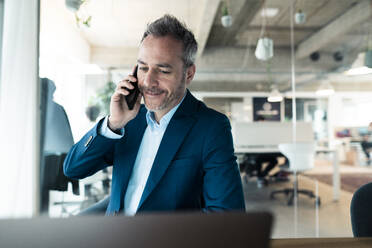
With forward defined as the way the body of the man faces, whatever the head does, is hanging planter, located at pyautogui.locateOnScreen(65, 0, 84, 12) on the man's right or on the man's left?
on the man's right

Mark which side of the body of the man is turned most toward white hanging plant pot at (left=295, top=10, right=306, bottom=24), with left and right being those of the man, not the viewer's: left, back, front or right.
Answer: back

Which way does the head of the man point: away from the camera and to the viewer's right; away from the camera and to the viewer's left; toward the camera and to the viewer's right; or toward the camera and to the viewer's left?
toward the camera and to the viewer's left

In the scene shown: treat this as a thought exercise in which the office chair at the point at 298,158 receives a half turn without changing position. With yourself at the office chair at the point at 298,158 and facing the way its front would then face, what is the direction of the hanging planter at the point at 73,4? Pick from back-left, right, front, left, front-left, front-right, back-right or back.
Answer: right

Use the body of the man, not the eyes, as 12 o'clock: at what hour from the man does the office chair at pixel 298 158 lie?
The office chair is roughly at 6 o'clock from the man.

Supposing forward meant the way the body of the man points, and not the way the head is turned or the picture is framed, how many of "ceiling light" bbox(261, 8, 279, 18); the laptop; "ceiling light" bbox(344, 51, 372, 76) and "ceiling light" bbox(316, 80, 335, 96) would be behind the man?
3

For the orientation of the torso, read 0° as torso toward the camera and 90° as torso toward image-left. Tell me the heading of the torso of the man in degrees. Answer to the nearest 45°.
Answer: approximately 45°

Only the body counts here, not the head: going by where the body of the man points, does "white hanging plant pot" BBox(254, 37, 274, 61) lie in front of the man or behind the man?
behind

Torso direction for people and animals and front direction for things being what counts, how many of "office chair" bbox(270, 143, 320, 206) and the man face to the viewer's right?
0

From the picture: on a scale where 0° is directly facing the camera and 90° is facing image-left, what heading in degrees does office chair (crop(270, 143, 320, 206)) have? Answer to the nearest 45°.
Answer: approximately 135°
